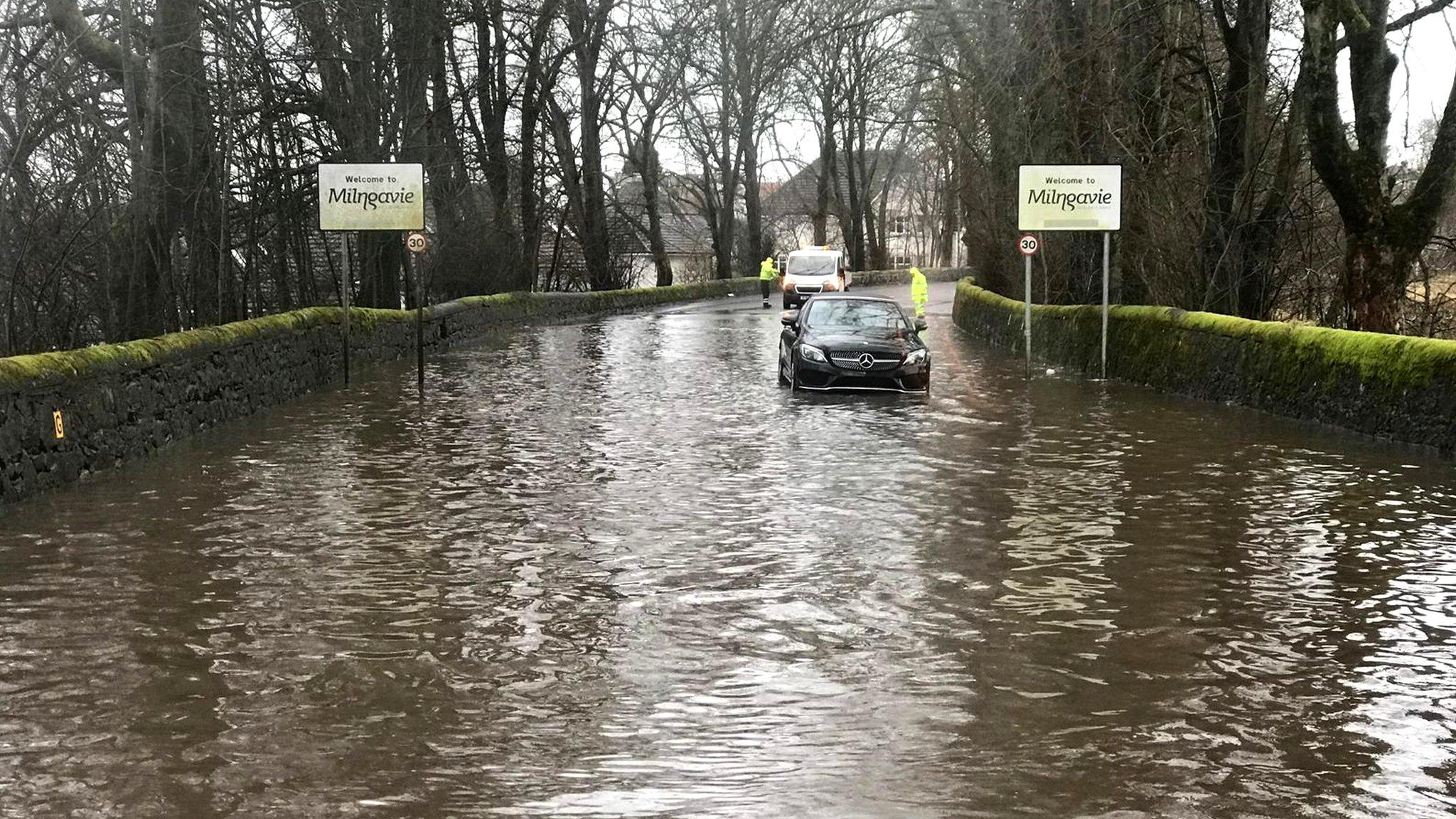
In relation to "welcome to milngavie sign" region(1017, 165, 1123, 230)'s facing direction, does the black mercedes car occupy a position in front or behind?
in front

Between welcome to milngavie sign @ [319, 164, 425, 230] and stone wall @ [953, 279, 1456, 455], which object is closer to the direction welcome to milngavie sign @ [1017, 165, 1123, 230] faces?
the stone wall

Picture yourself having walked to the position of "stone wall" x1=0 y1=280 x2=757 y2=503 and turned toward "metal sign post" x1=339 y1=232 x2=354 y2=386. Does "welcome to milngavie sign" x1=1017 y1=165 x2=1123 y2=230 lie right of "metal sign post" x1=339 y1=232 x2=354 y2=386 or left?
right

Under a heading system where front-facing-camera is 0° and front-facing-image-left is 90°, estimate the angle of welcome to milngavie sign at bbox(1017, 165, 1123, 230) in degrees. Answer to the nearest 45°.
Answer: approximately 0°

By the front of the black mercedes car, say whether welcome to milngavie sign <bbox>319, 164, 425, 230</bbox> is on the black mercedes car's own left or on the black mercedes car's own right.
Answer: on the black mercedes car's own right

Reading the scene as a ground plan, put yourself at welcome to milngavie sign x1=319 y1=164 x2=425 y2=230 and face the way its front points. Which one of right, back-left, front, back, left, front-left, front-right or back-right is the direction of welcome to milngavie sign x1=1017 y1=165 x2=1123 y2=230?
left

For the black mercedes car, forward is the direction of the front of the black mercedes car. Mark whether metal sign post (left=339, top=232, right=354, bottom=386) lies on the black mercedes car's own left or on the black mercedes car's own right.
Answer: on the black mercedes car's own right
